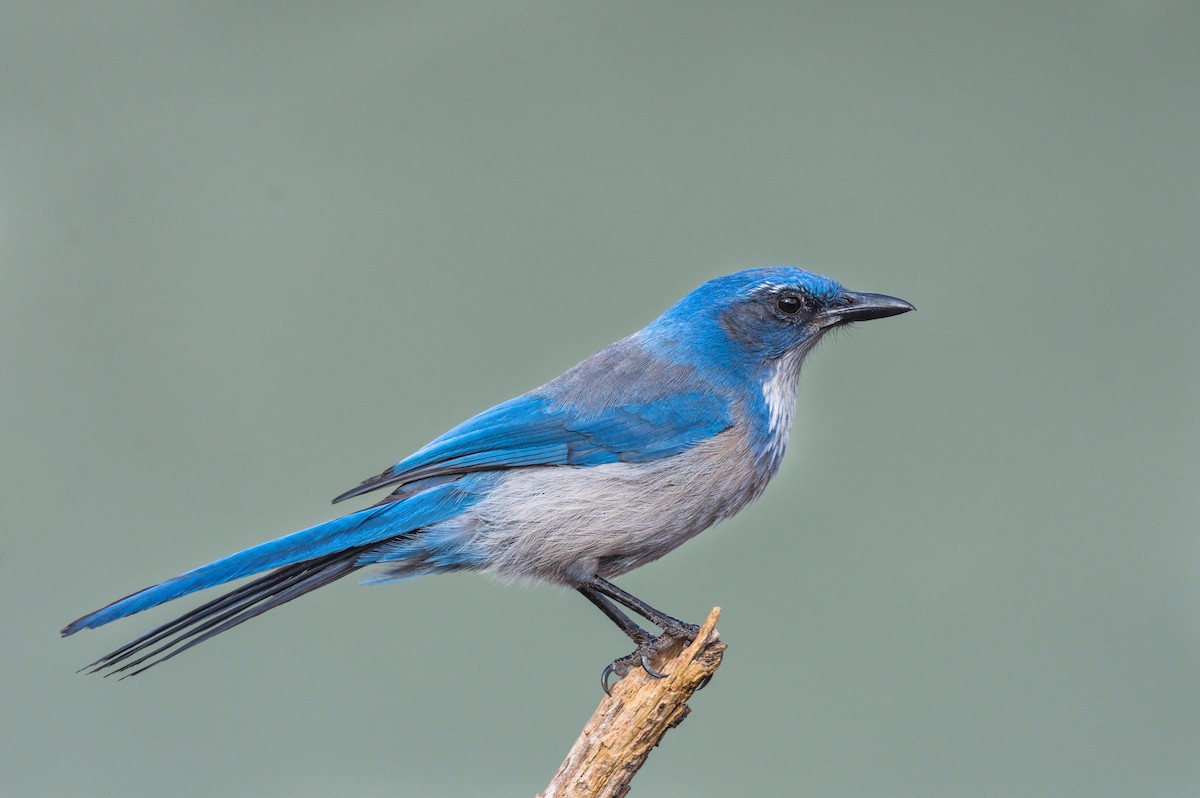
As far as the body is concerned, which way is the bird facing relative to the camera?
to the viewer's right
